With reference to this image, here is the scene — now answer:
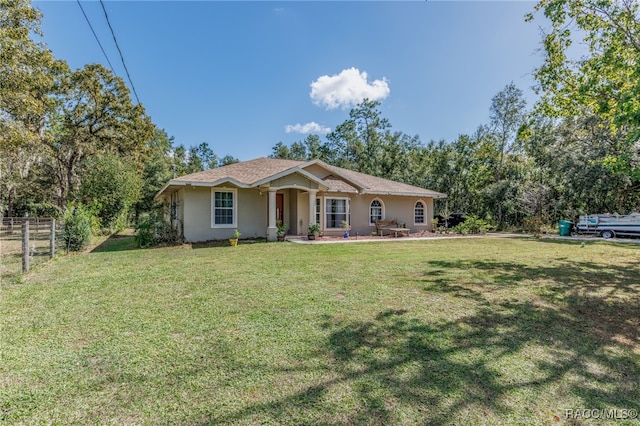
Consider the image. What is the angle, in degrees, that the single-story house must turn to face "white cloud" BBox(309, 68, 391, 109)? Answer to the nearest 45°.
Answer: approximately 135° to its left

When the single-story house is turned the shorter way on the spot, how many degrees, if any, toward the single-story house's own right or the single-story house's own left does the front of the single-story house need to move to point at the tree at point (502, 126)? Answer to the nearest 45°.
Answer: approximately 90° to the single-story house's own left

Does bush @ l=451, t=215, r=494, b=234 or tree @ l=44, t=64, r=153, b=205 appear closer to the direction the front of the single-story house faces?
the bush

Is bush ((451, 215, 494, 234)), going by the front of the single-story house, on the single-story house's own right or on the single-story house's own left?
on the single-story house's own left

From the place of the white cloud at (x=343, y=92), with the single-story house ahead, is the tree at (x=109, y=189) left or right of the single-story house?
right

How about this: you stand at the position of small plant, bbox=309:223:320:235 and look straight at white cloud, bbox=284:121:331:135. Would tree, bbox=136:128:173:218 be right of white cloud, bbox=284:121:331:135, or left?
left

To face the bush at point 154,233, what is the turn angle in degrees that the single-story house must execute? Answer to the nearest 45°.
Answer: approximately 135° to its right

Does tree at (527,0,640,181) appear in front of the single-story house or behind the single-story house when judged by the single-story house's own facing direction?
in front

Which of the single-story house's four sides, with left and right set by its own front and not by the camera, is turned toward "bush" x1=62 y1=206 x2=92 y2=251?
right

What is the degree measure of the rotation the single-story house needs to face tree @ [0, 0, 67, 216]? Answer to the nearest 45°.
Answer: approximately 135° to its right

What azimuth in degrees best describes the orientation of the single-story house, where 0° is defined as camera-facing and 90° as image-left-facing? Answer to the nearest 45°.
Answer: approximately 315°

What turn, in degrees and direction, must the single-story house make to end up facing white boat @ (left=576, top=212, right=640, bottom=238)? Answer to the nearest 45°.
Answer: approximately 45° to its left

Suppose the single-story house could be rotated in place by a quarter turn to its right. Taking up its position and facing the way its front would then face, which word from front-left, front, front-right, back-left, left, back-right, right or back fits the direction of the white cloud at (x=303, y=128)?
back-right
